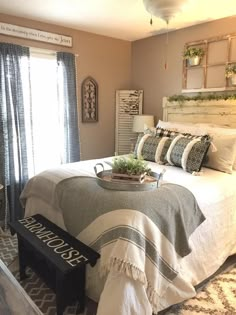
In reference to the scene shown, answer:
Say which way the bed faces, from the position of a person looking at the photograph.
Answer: facing the viewer and to the left of the viewer

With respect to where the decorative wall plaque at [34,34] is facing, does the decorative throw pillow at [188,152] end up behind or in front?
in front

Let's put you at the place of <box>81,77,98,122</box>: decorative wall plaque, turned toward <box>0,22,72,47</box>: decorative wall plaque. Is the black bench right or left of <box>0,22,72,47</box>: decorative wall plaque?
left

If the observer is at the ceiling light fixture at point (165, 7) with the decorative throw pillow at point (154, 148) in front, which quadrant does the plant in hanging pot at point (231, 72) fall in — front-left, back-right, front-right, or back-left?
front-right

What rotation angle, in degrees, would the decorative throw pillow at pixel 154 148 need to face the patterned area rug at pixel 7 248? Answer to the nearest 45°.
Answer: approximately 45° to its right

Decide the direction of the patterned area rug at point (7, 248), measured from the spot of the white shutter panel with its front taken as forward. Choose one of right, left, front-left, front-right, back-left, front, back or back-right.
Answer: front-right

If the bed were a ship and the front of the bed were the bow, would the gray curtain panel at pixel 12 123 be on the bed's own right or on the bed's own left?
on the bed's own right

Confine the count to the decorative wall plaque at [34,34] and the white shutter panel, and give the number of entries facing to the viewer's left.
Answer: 0

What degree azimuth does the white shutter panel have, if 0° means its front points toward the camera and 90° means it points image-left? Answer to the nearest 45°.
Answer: approximately 0°

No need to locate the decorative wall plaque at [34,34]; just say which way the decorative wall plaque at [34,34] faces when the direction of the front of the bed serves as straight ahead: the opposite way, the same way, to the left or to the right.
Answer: to the left

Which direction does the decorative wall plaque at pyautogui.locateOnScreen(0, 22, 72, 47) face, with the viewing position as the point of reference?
facing the viewer and to the right of the viewer

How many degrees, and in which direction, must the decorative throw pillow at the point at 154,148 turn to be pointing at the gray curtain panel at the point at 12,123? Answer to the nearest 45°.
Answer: approximately 45° to its right
